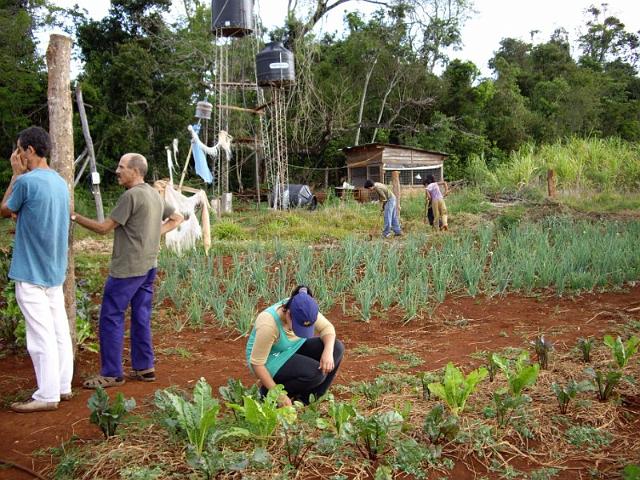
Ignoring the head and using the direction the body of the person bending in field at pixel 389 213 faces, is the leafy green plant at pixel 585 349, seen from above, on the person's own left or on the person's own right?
on the person's own left

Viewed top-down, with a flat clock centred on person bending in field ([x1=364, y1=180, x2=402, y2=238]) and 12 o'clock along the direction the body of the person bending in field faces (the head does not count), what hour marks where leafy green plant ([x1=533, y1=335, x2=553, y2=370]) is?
The leafy green plant is roughly at 9 o'clock from the person bending in field.

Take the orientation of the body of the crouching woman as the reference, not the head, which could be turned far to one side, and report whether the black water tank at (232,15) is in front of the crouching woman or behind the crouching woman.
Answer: behind

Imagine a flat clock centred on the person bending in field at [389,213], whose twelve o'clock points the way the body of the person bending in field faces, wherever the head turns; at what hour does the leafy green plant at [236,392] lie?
The leafy green plant is roughly at 9 o'clock from the person bending in field.

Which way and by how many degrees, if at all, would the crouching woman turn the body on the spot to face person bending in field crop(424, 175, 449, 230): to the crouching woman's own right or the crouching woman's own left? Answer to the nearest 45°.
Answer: approximately 135° to the crouching woman's own left

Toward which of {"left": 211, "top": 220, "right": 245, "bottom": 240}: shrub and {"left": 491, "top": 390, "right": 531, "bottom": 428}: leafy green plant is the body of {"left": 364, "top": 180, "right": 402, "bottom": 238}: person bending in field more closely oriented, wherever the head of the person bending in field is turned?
the shrub

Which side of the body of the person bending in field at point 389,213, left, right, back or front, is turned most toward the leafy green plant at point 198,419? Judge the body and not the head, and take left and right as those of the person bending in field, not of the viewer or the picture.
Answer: left

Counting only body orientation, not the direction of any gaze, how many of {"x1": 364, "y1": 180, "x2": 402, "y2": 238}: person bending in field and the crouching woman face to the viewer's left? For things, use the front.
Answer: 1

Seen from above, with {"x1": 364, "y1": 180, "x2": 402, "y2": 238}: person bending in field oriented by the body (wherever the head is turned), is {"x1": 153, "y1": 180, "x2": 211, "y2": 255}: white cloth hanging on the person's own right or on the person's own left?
on the person's own left

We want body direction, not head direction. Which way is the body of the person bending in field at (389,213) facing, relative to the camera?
to the viewer's left

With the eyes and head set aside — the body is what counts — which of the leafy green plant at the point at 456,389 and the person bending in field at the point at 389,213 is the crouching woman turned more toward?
the leafy green plant

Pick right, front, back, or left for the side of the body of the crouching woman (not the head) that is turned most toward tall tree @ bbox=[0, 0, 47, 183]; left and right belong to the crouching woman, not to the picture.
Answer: back

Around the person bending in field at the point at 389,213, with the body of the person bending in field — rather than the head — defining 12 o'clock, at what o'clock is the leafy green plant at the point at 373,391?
The leafy green plant is roughly at 9 o'clock from the person bending in field.

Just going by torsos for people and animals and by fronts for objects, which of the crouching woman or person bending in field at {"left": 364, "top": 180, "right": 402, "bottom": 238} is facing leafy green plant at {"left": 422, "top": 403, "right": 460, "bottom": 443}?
the crouching woman

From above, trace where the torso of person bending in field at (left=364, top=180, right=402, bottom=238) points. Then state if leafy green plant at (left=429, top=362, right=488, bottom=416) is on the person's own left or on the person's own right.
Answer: on the person's own left

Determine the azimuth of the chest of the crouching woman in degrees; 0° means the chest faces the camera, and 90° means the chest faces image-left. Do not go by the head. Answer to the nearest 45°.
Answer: approximately 315°
